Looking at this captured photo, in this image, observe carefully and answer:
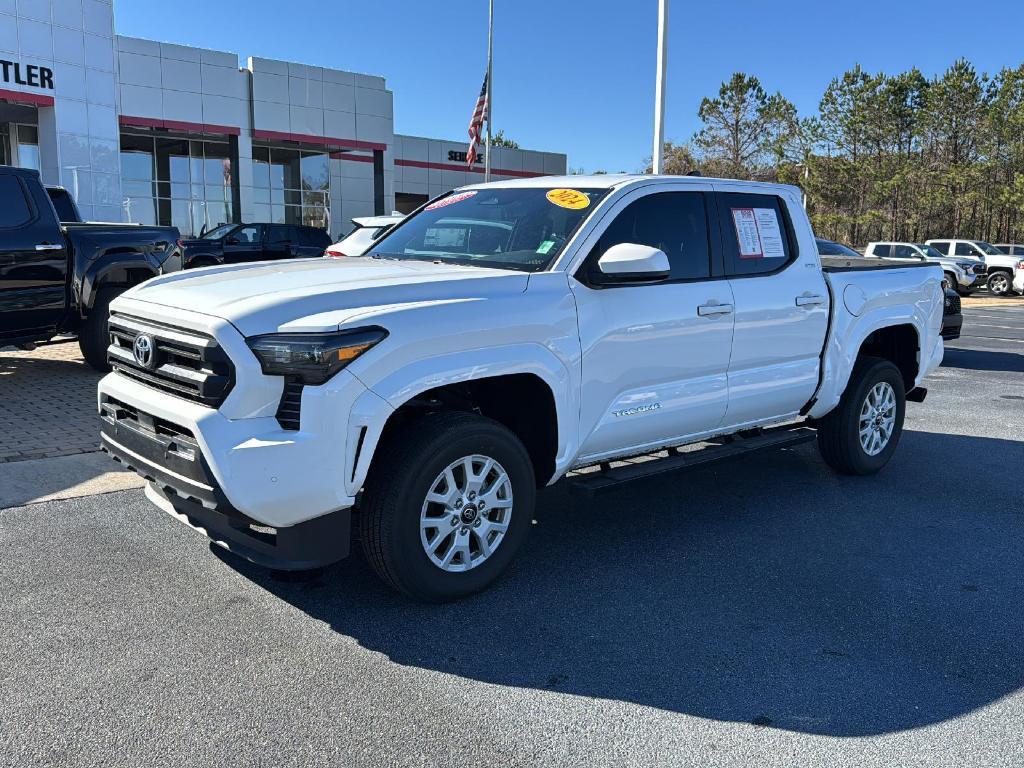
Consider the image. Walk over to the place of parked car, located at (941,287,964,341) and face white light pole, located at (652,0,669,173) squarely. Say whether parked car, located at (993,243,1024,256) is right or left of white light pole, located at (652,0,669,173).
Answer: right

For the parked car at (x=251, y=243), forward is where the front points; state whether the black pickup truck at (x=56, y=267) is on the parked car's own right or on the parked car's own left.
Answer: on the parked car's own left

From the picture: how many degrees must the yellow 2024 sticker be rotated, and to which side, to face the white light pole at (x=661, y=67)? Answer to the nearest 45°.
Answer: approximately 135° to its right

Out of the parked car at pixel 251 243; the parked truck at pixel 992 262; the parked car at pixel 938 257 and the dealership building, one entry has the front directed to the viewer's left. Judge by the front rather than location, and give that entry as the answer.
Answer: the parked car at pixel 251 243

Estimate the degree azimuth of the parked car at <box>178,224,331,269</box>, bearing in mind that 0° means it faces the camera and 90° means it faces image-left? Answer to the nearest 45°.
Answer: approximately 90°

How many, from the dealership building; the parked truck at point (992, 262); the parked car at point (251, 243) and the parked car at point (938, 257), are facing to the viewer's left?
1

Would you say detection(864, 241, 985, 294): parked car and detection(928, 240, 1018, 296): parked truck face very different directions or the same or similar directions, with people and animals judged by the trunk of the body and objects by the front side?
same or similar directions

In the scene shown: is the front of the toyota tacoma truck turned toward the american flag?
no

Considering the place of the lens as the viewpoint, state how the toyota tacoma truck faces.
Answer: facing the viewer and to the left of the viewer

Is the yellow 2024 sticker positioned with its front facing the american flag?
no

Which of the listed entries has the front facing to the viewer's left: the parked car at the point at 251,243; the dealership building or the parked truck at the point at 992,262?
the parked car at the point at 251,243

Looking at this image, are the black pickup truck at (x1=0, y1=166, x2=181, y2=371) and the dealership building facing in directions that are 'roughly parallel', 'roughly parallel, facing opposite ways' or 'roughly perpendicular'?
roughly perpendicular

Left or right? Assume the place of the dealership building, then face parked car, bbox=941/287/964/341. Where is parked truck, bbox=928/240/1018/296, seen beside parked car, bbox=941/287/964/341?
left

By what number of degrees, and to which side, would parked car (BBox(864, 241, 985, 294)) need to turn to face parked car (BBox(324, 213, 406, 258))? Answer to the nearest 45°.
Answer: approximately 45° to its right

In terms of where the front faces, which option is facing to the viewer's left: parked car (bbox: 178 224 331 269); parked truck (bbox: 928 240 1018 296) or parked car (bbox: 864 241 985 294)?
parked car (bbox: 178 224 331 269)

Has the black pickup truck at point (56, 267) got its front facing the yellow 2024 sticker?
no
